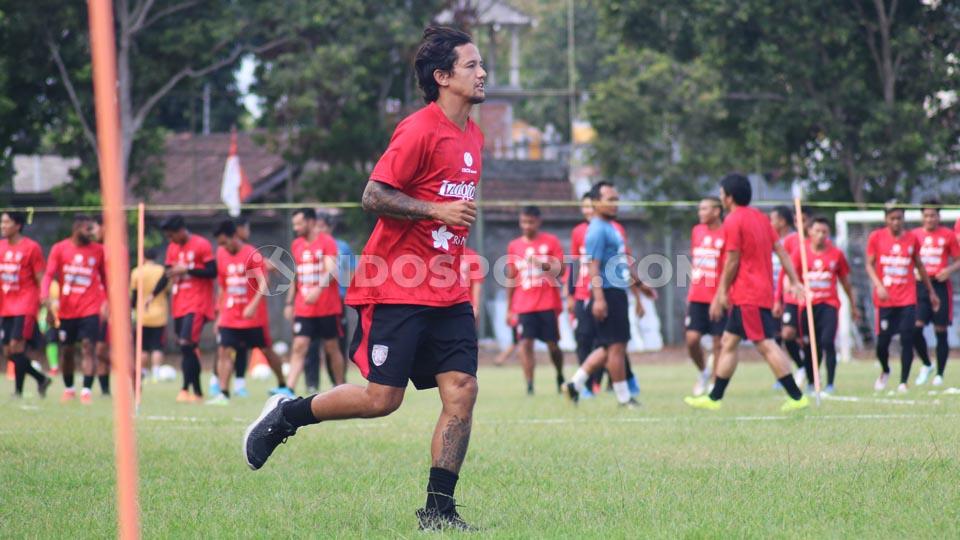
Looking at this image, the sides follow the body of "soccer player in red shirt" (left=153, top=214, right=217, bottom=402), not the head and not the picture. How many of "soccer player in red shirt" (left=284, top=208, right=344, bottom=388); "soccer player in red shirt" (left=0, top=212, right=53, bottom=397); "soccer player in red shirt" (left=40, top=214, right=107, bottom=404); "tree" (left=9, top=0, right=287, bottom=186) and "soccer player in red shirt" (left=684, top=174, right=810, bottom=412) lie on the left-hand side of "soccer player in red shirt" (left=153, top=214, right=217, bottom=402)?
2

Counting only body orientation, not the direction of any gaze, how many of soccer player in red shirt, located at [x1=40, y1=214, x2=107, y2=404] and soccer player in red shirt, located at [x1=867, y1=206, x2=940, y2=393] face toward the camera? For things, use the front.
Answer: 2

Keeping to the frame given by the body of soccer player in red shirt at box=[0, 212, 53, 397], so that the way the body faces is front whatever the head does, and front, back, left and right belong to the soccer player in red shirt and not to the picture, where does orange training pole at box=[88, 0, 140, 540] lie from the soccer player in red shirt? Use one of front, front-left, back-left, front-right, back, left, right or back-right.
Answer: front-left

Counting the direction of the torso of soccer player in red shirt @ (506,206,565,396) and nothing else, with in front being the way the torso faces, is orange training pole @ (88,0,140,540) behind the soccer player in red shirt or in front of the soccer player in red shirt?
in front

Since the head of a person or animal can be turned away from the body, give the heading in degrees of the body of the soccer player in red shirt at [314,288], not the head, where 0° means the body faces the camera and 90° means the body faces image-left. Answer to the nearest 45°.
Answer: approximately 45°

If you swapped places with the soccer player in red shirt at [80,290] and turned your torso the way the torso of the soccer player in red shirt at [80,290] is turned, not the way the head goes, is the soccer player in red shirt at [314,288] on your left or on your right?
on your left
